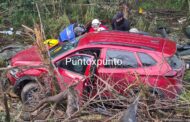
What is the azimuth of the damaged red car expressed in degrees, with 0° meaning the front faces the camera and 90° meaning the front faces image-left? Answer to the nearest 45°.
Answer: approximately 90°

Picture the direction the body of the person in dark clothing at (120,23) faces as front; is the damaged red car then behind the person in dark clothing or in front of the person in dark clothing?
in front

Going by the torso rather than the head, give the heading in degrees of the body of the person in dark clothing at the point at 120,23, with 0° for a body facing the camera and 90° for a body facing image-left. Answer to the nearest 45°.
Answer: approximately 45°

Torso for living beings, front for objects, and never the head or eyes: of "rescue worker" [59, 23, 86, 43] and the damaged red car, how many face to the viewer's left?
1

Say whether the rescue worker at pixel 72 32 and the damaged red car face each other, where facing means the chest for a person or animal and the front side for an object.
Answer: no
